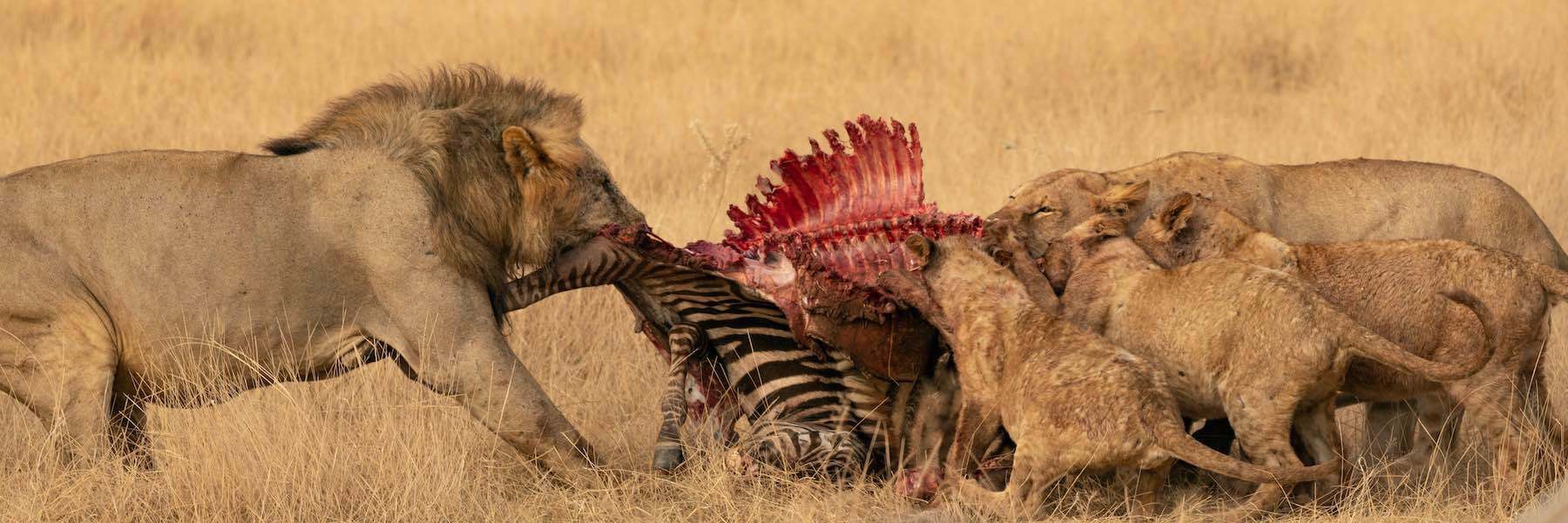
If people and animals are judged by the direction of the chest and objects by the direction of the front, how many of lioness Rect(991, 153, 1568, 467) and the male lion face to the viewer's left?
1

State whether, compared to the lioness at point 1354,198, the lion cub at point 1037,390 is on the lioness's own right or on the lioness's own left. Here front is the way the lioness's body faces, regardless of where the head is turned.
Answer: on the lioness's own left

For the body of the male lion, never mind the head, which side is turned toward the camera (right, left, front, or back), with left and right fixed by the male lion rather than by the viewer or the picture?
right

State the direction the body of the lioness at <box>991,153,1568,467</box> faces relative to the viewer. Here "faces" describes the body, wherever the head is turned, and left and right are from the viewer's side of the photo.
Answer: facing to the left of the viewer

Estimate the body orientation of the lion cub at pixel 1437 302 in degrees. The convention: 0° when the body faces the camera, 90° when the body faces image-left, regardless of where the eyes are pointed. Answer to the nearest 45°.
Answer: approximately 90°

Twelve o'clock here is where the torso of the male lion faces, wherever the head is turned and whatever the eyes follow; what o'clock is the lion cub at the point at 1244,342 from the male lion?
The lion cub is roughly at 1 o'clock from the male lion.
